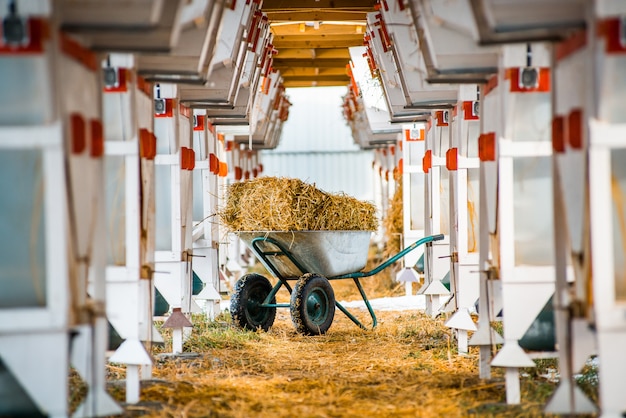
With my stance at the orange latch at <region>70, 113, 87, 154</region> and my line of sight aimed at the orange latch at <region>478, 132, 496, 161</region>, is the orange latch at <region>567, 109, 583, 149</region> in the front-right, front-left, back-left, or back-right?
front-right

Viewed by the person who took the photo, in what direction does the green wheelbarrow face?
facing the viewer and to the left of the viewer

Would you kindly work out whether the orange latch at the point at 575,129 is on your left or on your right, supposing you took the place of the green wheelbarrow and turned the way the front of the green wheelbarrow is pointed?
on your left

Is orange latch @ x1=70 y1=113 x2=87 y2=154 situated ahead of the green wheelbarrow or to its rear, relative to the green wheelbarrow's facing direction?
ahead

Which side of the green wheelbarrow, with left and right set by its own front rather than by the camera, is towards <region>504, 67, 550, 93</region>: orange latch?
left

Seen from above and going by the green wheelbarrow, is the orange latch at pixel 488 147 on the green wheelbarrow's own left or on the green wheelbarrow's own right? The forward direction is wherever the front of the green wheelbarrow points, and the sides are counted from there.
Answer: on the green wheelbarrow's own left
